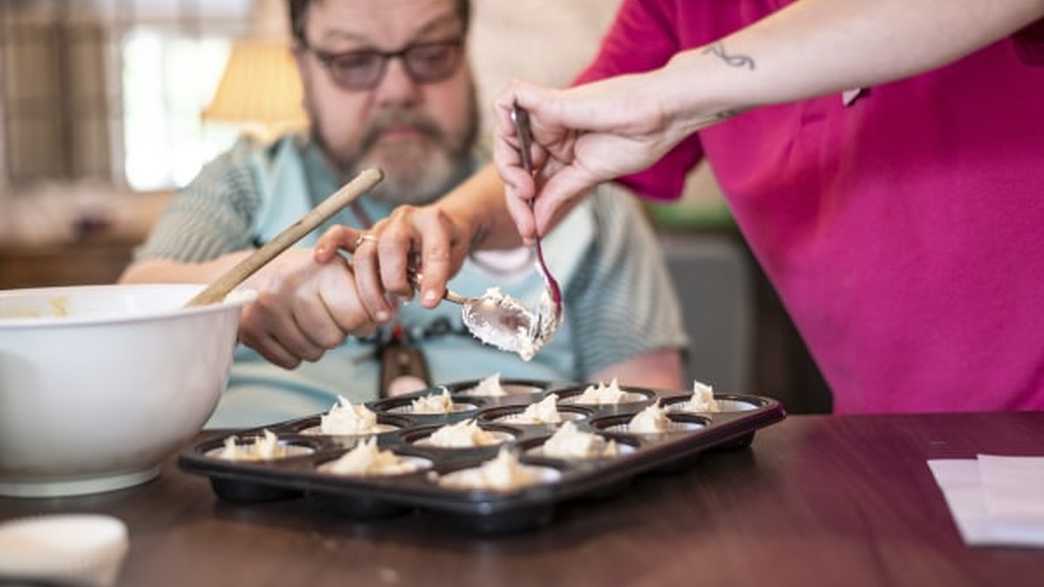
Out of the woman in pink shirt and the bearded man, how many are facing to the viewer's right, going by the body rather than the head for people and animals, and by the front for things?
0

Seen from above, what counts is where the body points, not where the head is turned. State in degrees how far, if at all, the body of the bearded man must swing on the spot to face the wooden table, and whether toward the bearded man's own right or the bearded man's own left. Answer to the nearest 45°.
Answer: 0° — they already face it

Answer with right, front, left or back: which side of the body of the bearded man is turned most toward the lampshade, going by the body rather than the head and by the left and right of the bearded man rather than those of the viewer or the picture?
back

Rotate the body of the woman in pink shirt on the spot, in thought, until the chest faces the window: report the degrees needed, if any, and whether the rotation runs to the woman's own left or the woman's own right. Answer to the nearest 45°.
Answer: approximately 90° to the woman's own right

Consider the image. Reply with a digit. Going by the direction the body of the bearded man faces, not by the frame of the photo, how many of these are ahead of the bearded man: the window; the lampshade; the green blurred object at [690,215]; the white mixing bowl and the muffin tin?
2

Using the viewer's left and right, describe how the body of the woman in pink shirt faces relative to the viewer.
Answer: facing the viewer and to the left of the viewer

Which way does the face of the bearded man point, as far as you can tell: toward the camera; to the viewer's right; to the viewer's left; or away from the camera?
toward the camera

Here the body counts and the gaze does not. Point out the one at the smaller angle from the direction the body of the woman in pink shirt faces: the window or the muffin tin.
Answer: the muffin tin

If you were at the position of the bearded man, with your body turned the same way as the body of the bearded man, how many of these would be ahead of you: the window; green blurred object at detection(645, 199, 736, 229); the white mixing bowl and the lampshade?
1

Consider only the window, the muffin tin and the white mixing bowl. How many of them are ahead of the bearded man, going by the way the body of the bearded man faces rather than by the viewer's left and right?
2

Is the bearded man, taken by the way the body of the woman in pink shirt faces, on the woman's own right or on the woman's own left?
on the woman's own right

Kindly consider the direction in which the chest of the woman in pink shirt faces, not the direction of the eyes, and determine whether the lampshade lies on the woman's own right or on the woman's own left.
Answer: on the woman's own right

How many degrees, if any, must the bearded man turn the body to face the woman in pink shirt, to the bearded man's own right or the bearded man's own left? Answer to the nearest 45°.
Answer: approximately 45° to the bearded man's own left

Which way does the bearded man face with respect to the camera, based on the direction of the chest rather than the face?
toward the camera
